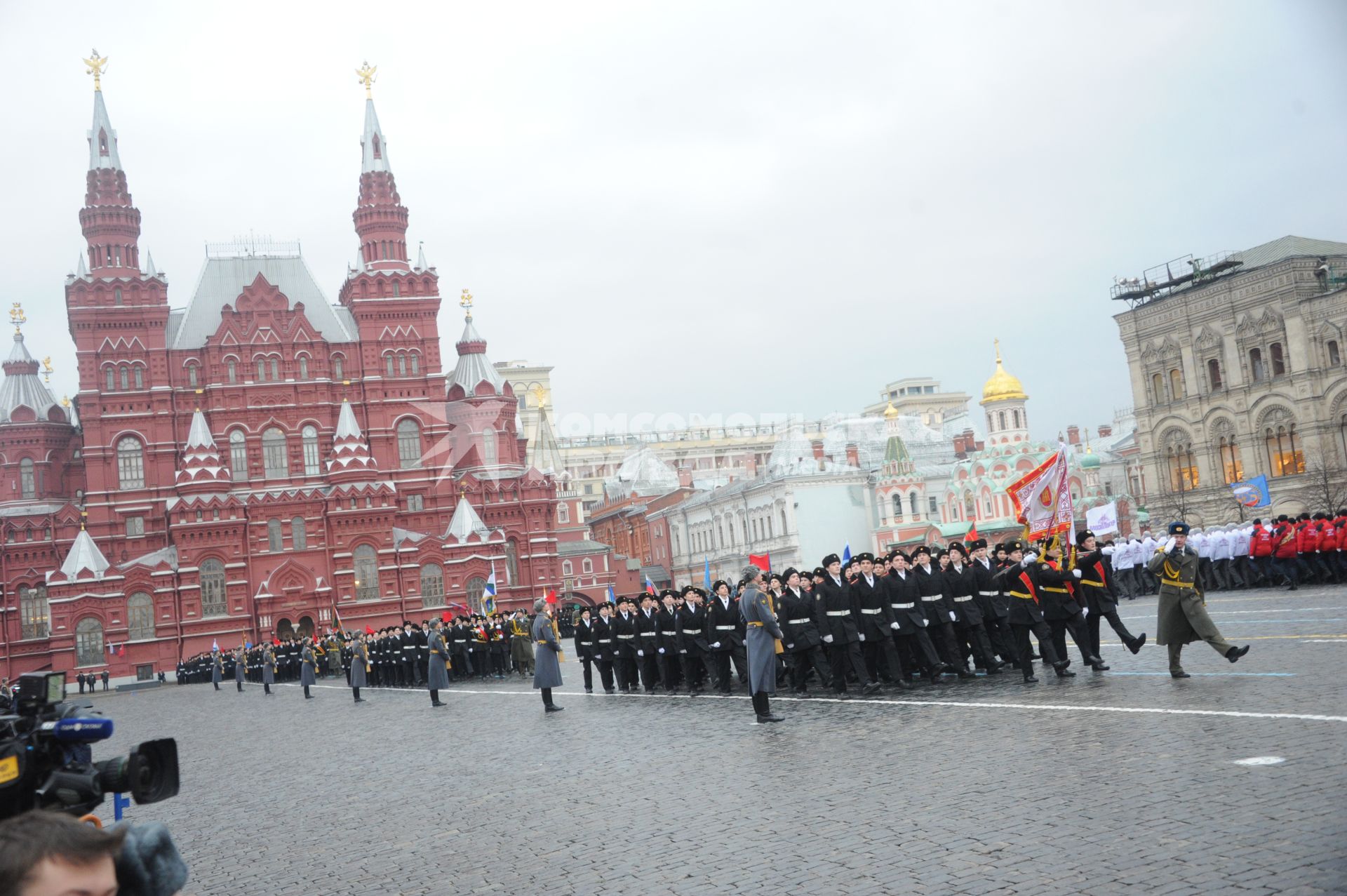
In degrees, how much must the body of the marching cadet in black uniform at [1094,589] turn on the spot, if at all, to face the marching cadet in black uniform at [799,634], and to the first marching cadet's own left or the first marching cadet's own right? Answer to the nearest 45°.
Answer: approximately 135° to the first marching cadet's own right

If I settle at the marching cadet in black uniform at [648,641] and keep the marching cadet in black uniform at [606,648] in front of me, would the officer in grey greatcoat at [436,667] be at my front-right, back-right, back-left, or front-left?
front-left

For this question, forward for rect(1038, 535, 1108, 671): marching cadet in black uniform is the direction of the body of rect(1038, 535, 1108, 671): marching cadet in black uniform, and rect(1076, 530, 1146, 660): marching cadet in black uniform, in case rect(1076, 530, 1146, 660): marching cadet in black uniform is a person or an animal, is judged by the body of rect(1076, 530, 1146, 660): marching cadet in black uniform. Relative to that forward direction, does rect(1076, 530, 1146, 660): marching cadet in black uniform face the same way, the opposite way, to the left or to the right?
the same way

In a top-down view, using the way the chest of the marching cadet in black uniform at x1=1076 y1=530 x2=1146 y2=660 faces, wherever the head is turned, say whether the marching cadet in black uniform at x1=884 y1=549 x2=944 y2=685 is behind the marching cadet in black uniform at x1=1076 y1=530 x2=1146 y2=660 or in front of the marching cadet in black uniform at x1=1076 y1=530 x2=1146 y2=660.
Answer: behind

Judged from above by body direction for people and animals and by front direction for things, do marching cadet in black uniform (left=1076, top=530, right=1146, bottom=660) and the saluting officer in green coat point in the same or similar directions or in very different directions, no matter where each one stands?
same or similar directions

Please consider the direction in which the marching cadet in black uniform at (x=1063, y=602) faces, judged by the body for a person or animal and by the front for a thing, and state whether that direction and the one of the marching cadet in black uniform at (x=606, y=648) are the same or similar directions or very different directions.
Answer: same or similar directions

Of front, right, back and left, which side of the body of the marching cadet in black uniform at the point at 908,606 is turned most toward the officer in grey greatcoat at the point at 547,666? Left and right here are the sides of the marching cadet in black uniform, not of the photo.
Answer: back

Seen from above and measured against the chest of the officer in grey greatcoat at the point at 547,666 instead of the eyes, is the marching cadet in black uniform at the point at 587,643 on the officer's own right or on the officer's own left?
on the officer's own left

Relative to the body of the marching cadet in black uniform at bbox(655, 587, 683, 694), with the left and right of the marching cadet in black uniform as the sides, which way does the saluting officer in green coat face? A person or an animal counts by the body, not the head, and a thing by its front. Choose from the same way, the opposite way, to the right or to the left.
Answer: the same way

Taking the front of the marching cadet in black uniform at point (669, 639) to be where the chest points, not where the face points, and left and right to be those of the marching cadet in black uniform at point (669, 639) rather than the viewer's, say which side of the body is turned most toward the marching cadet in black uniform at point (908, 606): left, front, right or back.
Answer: front

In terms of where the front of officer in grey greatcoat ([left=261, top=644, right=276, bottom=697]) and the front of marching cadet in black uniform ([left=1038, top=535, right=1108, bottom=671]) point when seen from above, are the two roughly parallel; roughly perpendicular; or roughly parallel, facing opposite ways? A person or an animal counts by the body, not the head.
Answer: roughly perpendicular
